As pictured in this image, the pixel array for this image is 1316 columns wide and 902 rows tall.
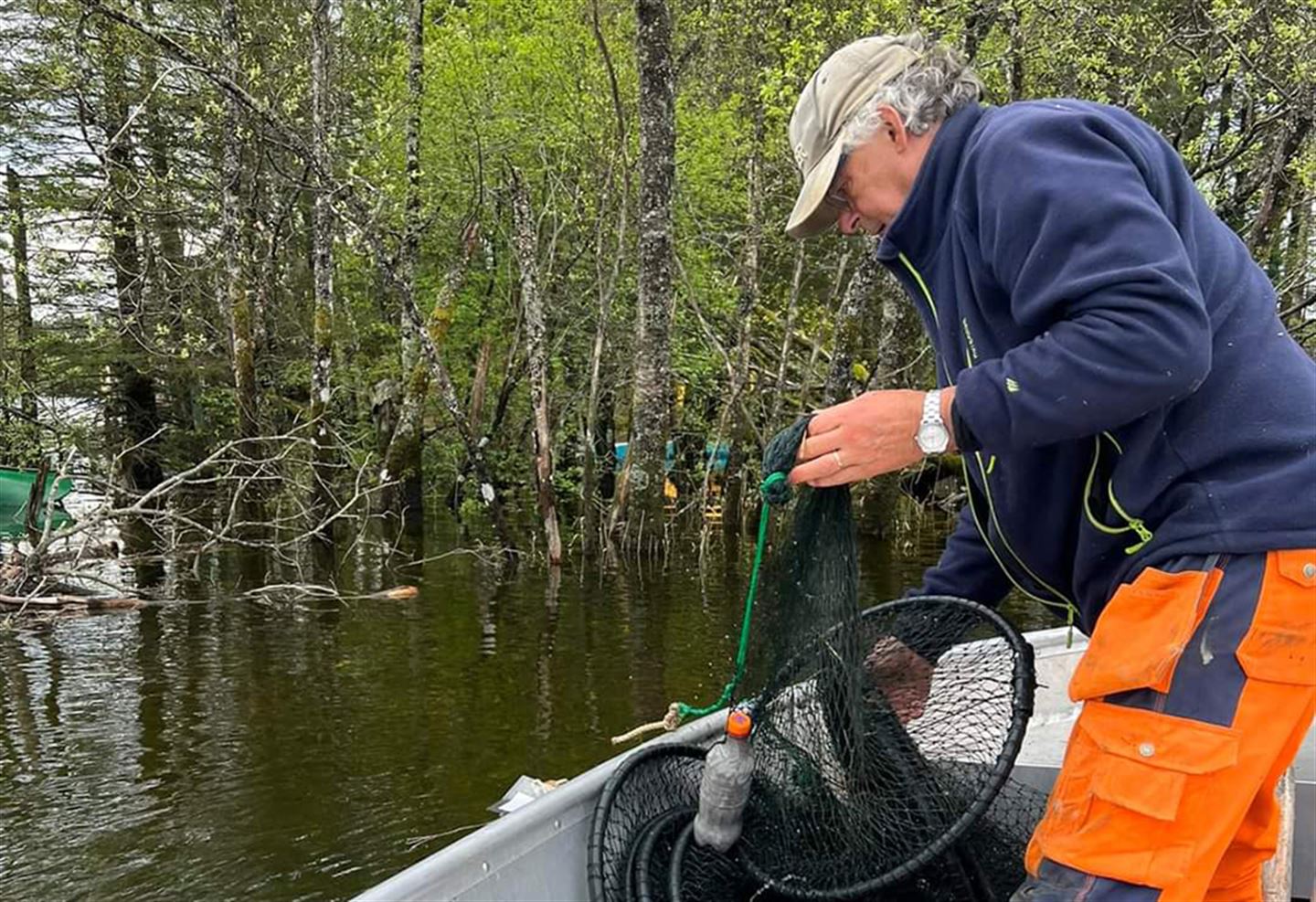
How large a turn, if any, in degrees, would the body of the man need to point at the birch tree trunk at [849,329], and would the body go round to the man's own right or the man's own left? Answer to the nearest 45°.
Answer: approximately 90° to the man's own right

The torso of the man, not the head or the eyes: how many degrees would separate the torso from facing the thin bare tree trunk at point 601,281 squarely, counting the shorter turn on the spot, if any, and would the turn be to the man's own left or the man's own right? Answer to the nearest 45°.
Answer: approximately 45° to the man's own right

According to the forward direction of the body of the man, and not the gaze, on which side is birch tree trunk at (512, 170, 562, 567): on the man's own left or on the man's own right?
on the man's own right

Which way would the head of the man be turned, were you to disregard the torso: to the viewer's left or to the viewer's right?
to the viewer's left

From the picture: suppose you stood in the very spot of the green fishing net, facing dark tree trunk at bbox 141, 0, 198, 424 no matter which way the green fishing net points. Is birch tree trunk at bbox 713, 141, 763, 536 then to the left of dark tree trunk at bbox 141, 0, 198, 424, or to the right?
right

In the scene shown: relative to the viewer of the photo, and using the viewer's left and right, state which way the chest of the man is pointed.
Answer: facing to the left of the viewer

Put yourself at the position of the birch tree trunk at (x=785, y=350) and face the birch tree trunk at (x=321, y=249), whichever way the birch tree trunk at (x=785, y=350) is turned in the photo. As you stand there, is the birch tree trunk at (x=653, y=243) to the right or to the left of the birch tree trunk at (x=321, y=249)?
left

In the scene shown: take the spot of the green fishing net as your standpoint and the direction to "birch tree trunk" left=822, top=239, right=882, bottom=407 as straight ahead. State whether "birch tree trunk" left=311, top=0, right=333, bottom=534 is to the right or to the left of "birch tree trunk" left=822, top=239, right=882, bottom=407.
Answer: left

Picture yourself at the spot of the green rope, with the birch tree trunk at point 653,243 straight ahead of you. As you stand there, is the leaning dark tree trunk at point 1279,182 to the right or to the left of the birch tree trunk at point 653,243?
right
